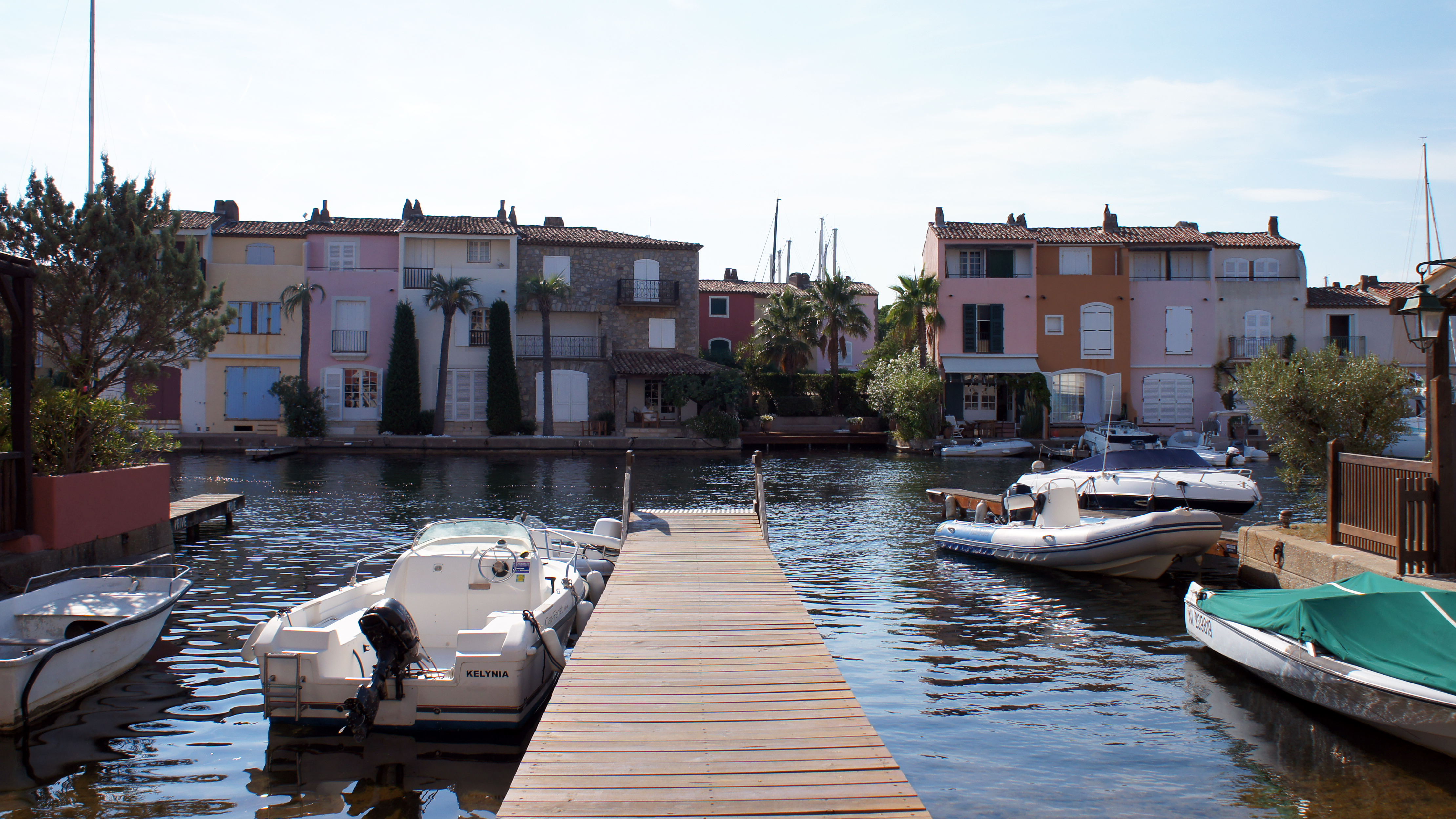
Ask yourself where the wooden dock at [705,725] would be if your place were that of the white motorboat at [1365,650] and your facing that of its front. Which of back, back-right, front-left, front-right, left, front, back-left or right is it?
left

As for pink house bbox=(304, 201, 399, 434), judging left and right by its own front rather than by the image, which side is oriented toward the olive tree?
front

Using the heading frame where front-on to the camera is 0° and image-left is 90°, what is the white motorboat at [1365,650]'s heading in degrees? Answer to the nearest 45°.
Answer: approximately 135°

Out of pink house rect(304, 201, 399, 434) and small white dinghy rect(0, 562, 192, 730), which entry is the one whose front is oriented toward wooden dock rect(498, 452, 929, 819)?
the pink house

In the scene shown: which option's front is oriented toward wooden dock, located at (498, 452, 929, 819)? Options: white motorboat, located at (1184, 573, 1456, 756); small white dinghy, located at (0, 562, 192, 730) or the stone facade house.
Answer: the stone facade house

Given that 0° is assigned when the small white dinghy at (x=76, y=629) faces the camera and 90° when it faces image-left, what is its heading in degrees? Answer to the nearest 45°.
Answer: approximately 225°

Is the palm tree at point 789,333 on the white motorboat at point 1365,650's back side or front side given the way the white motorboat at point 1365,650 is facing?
on the front side

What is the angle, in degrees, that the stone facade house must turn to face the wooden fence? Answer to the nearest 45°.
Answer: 0° — it already faces it

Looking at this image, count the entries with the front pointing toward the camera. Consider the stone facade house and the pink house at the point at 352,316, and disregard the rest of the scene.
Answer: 2

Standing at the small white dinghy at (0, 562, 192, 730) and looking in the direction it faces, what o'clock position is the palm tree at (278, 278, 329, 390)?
The palm tree is roughly at 11 o'clock from the small white dinghy.

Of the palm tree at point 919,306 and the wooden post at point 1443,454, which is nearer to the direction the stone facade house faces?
the wooden post

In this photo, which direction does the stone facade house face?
toward the camera

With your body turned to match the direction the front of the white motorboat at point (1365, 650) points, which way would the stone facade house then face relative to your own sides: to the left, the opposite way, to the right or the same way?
the opposite way

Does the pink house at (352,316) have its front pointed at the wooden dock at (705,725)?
yes

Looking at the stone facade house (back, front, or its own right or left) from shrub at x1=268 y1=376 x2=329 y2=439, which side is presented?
right

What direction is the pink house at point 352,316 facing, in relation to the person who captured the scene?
facing the viewer

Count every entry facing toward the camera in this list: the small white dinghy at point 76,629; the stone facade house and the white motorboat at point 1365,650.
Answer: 1

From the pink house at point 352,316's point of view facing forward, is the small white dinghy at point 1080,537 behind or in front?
in front

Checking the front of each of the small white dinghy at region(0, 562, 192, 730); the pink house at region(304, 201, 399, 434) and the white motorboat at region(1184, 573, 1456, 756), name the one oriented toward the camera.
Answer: the pink house
